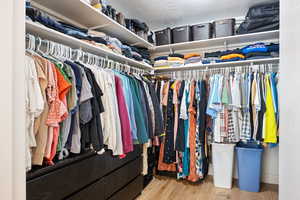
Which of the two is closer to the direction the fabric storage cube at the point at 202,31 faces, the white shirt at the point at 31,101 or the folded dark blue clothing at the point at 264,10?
the white shirt

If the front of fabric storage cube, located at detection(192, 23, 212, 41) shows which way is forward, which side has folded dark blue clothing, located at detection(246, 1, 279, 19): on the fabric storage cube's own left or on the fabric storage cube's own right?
on the fabric storage cube's own left

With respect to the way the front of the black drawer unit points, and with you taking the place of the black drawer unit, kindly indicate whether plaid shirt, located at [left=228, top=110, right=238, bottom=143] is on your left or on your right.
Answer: on your left

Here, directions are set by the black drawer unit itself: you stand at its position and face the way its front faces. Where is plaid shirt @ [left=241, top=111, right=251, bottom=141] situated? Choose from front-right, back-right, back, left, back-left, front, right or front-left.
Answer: front-left

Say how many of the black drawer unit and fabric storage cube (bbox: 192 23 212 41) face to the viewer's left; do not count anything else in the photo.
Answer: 0

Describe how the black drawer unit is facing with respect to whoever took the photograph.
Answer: facing the viewer and to the right of the viewer

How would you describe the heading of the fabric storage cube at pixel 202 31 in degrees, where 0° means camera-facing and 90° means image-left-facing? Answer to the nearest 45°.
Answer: approximately 0°

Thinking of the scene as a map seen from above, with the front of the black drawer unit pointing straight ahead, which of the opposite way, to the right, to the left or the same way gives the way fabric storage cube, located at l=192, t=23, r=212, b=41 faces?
to the right

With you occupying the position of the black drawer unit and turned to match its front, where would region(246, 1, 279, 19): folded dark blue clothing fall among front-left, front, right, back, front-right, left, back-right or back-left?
front-left

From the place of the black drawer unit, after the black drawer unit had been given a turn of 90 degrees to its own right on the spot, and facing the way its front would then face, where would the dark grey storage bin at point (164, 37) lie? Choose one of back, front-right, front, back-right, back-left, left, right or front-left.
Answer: back

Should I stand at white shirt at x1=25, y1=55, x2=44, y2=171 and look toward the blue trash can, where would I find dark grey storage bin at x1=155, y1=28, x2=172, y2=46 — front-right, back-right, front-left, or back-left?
front-left
